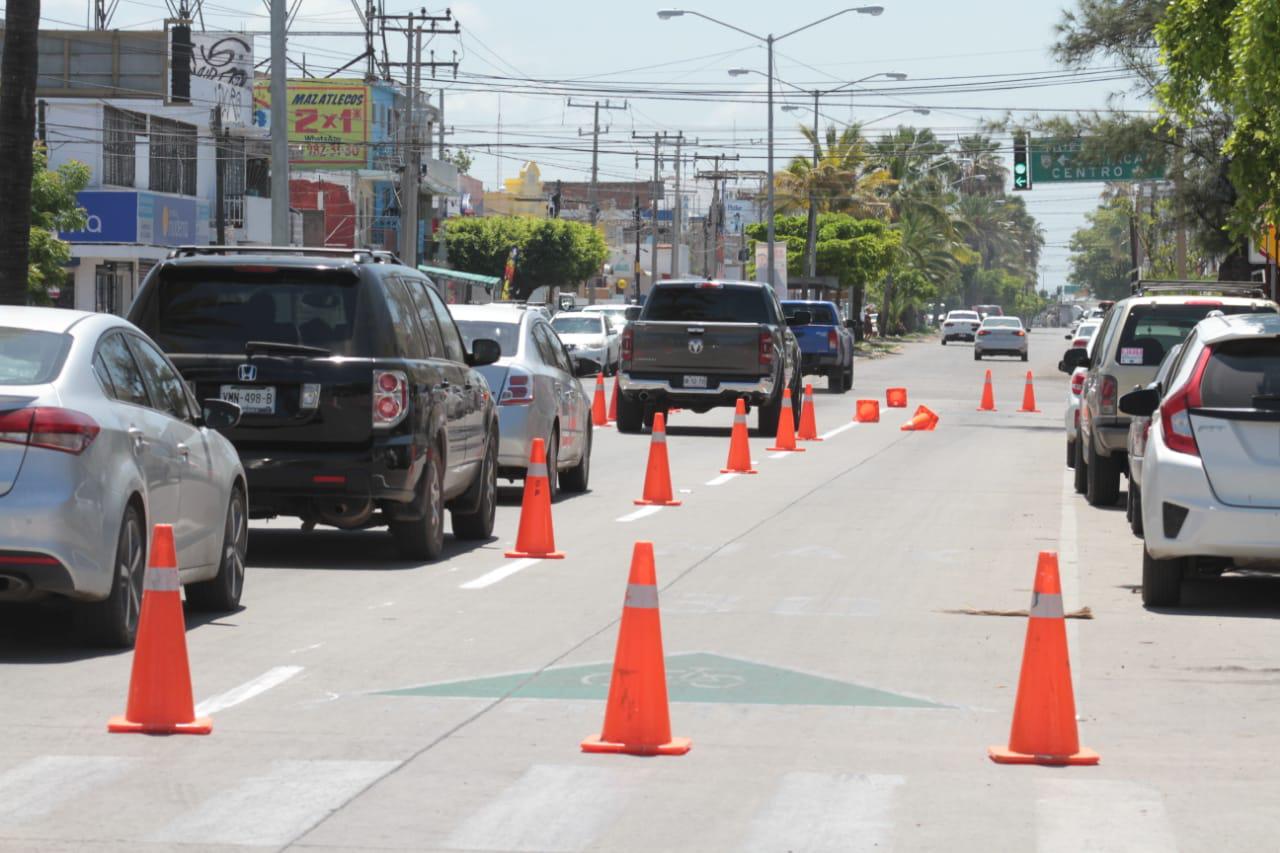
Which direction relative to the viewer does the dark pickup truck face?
away from the camera

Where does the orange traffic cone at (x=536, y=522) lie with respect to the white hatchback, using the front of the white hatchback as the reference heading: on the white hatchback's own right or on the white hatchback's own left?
on the white hatchback's own left

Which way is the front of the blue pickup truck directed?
away from the camera

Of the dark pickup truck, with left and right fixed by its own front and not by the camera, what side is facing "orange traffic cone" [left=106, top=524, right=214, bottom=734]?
back

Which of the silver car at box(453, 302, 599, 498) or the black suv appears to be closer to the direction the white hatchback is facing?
the silver car

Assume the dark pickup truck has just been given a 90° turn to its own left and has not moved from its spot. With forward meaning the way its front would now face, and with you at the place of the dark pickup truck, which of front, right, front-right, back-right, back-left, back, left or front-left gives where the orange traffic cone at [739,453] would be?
left

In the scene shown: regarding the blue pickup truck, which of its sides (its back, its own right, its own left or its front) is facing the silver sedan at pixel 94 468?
back

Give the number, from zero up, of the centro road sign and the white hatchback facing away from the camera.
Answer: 1

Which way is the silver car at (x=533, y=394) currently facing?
away from the camera

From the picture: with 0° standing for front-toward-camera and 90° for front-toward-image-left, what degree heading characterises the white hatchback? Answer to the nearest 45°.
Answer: approximately 180°

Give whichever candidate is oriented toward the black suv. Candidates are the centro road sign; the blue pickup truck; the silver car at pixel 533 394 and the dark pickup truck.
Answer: the centro road sign

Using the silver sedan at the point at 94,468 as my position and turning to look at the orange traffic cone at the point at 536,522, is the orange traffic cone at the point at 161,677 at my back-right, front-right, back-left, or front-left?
back-right

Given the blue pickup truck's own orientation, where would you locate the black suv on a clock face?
The black suv is roughly at 6 o'clock from the blue pickup truck.

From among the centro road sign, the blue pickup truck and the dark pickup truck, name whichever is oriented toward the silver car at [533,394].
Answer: the centro road sign

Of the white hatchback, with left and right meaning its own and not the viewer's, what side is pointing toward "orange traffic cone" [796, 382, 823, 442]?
front
